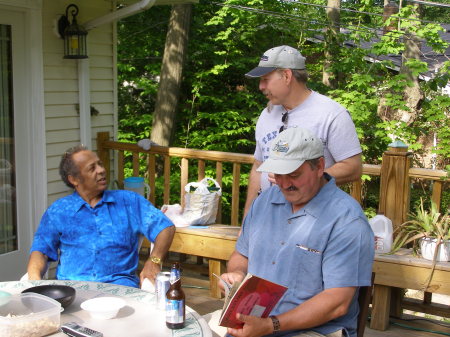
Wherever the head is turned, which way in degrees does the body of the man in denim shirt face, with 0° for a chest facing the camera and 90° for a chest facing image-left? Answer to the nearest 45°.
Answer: approximately 45°

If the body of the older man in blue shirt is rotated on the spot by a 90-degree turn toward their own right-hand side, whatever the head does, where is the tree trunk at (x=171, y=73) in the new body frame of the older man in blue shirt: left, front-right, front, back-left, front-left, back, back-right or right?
right

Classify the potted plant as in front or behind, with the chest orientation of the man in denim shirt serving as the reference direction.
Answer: behind

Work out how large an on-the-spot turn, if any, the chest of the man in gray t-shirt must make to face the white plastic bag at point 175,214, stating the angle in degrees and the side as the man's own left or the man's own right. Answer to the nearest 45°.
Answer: approximately 90° to the man's own right

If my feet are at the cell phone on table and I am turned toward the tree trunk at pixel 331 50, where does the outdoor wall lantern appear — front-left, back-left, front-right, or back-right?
front-left

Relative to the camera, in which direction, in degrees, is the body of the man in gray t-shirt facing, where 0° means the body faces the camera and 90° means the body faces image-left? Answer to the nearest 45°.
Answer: approximately 45°

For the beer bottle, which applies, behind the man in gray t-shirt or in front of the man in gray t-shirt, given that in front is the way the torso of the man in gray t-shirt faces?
in front

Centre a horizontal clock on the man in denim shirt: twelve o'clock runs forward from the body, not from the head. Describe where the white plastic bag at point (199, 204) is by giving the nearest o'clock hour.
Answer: The white plastic bag is roughly at 4 o'clock from the man in denim shirt.

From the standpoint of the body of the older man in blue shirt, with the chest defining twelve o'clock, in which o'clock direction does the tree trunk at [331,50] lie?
The tree trunk is roughly at 7 o'clock from the older man in blue shirt.

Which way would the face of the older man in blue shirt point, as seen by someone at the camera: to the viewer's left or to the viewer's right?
to the viewer's right

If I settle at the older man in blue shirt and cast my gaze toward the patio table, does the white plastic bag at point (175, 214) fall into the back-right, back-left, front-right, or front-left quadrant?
back-left

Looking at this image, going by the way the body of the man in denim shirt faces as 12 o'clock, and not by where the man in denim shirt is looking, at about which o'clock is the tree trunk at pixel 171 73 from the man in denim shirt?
The tree trunk is roughly at 4 o'clock from the man in denim shirt.

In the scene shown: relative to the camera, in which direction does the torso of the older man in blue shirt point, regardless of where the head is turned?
toward the camera

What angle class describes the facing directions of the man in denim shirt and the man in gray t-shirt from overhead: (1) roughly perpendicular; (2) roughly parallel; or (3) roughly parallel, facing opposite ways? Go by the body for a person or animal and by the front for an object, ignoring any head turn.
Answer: roughly parallel

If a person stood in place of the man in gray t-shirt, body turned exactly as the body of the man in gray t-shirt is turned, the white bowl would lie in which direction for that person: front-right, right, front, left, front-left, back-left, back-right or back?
front

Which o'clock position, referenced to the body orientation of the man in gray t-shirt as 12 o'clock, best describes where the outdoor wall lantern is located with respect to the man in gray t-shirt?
The outdoor wall lantern is roughly at 3 o'clock from the man in gray t-shirt.

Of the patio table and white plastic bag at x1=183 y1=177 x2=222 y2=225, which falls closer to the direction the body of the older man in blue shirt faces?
the patio table

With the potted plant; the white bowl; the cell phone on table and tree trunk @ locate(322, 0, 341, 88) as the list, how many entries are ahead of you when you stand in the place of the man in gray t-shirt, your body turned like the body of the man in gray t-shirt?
2
